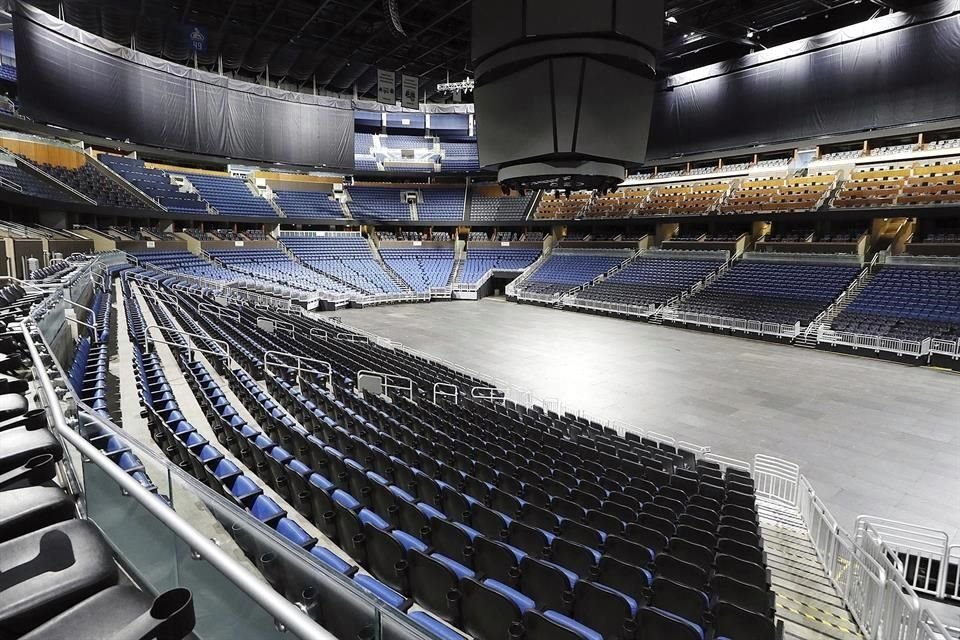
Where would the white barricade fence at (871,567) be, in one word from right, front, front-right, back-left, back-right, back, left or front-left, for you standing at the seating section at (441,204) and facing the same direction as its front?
front

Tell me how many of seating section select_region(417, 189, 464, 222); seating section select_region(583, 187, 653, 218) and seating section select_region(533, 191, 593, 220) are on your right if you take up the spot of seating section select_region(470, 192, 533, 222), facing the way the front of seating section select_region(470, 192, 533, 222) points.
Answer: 1

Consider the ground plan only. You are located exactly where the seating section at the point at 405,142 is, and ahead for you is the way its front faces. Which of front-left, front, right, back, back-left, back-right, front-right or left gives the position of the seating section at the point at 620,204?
front-left

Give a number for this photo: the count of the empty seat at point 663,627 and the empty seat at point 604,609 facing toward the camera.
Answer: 0

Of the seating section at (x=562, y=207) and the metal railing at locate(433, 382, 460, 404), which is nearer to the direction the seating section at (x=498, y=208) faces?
the metal railing

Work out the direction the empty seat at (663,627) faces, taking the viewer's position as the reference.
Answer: facing away from the viewer and to the right of the viewer

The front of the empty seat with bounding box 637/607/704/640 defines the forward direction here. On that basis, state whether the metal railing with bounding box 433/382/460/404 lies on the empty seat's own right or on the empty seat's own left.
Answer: on the empty seat's own left

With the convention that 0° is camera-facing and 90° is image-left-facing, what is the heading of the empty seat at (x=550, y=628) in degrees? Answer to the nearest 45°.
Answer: approximately 225°

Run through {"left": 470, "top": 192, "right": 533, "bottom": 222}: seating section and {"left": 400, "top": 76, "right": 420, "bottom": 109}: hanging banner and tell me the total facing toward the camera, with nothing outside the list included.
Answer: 2

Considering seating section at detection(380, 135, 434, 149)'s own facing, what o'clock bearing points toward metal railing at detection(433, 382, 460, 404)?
The metal railing is roughly at 12 o'clock from the seating section.

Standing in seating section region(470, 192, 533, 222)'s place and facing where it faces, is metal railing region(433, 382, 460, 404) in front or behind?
in front

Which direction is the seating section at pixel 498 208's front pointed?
toward the camera

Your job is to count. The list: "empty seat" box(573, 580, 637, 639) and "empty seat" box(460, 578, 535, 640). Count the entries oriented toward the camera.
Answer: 0

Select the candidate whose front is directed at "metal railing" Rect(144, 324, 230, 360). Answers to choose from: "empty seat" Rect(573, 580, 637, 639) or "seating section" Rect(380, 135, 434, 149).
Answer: the seating section

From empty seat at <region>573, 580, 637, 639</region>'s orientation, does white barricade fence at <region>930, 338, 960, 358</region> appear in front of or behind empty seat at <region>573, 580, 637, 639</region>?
in front

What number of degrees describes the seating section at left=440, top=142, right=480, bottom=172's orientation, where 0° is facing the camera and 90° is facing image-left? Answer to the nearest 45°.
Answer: approximately 0°

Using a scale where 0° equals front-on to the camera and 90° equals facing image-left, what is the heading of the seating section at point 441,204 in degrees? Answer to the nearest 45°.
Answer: approximately 0°

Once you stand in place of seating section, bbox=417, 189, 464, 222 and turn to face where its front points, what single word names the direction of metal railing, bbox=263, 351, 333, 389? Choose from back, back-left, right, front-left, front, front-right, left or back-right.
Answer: front
